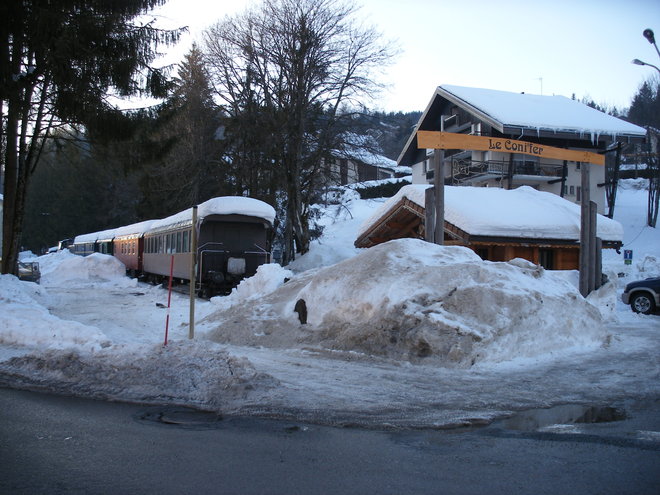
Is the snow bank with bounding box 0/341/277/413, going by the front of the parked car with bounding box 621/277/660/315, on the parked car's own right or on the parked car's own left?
on the parked car's own left

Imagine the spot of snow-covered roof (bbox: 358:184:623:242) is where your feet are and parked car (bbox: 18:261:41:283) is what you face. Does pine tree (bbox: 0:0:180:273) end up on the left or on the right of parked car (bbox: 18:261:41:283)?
left

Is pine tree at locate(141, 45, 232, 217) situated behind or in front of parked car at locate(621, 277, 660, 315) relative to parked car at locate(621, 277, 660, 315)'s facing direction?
in front

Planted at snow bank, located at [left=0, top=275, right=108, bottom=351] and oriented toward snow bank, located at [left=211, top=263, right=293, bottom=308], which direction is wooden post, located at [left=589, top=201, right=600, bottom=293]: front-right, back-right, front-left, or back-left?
front-right

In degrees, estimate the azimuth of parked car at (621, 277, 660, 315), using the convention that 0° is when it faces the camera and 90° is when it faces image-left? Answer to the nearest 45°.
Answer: approximately 90°

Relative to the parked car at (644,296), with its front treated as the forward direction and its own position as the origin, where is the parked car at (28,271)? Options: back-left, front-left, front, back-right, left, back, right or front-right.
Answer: front
